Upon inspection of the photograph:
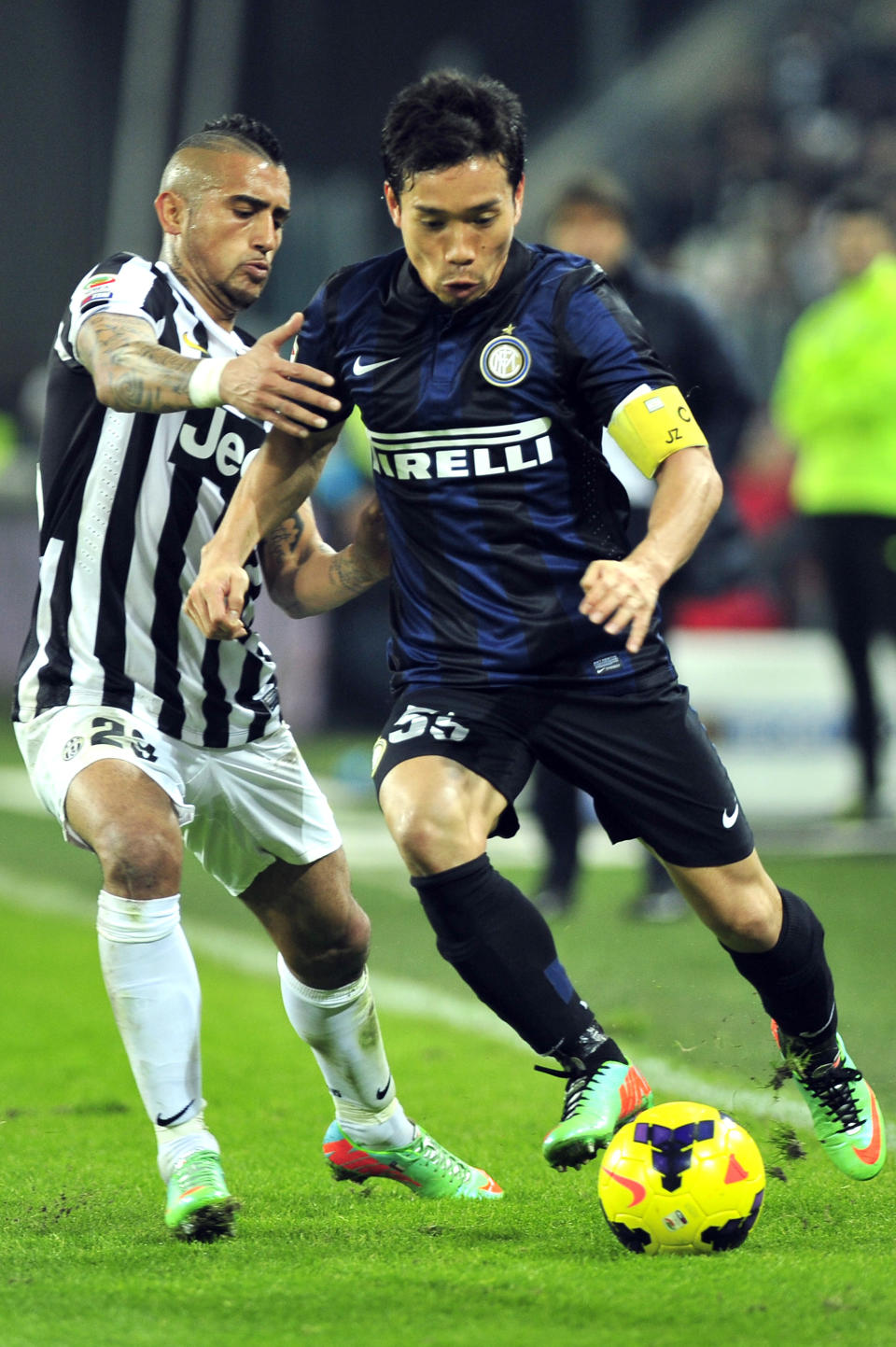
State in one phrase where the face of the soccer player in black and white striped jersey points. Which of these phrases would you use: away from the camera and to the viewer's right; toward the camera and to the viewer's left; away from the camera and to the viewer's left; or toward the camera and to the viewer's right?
toward the camera and to the viewer's right

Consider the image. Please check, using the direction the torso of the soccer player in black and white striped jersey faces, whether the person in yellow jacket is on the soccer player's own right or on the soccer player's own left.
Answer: on the soccer player's own left

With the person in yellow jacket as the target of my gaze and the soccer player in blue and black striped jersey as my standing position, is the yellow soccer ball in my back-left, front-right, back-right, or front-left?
back-right

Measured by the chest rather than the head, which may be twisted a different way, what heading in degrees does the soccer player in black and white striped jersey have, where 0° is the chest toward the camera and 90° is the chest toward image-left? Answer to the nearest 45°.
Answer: approximately 315°

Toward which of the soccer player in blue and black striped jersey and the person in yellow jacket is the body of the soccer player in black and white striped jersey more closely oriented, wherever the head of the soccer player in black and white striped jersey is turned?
the soccer player in blue and black striped jersey

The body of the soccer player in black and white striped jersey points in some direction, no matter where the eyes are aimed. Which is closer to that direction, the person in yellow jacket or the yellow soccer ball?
the yellow soccer ball

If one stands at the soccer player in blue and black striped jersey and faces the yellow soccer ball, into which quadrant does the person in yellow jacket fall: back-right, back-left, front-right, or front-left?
back-left

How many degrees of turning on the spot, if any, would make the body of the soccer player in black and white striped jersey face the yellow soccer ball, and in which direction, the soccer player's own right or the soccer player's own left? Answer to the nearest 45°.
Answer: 0° — they already face it

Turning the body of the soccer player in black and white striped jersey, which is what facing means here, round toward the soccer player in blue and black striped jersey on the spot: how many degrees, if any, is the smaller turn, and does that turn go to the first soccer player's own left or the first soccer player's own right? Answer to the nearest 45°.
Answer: approximately 45° to the first soccer player's own left
